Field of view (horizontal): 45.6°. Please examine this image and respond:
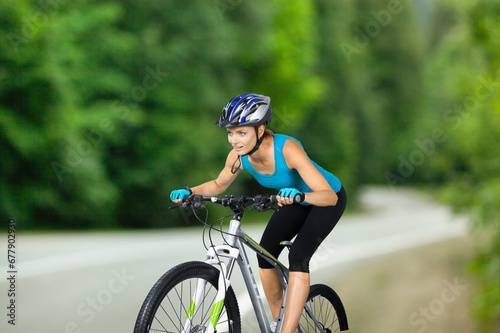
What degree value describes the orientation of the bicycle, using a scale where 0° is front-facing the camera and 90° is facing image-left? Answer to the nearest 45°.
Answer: approximately 45°

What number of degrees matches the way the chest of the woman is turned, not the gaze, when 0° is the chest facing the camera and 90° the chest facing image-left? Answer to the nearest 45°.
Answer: approximately 45°
